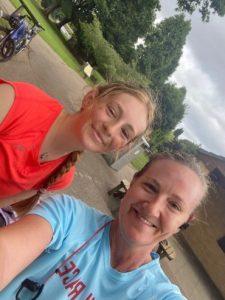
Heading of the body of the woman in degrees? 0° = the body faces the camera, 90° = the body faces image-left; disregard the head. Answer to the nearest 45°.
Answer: approximately 0°

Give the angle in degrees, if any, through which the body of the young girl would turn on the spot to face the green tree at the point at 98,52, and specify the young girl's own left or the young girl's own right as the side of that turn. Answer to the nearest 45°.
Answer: approximately 180°

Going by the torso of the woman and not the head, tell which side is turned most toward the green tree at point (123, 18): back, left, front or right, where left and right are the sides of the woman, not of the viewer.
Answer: back

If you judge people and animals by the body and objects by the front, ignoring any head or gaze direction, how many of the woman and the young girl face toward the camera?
2

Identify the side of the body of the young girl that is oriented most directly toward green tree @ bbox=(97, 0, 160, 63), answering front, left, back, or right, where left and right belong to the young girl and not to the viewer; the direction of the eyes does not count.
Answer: back

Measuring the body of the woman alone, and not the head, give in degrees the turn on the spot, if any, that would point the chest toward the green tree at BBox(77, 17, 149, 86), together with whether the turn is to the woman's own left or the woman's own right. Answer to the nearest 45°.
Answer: approximately 180°

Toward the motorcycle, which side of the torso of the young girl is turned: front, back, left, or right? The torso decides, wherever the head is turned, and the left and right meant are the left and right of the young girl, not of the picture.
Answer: back

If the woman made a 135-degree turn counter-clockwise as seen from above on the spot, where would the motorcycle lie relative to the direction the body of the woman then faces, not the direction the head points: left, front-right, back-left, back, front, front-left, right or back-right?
front-left

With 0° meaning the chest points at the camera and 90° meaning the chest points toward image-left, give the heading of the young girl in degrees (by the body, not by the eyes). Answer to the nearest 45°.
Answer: approximately 0°
